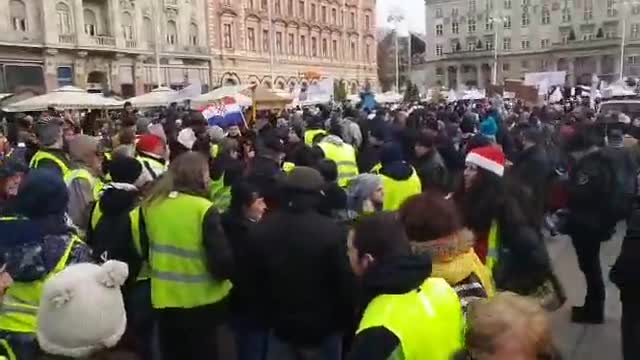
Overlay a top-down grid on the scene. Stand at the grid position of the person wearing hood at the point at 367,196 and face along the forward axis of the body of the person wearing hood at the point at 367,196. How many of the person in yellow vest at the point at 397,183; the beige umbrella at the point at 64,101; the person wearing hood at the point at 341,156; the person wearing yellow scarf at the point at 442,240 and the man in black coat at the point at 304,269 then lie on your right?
2

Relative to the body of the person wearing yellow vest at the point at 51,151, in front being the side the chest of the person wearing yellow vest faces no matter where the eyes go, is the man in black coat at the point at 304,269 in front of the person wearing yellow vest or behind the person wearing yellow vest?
behind

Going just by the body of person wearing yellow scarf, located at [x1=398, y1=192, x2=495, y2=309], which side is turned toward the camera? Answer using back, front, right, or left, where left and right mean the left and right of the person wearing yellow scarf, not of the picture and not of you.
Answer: back

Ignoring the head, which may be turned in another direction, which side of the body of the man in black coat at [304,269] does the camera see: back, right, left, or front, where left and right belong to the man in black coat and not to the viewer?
back

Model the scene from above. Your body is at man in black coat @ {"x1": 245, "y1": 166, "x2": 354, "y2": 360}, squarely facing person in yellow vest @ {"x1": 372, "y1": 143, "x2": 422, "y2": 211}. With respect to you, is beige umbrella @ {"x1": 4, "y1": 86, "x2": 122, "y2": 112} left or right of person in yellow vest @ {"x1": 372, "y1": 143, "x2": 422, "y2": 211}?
left

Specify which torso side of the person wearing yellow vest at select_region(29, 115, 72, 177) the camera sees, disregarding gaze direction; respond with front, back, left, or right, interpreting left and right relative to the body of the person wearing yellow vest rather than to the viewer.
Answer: back

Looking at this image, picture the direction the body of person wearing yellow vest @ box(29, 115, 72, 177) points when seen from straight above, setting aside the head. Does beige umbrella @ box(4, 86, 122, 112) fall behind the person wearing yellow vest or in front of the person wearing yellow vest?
in front

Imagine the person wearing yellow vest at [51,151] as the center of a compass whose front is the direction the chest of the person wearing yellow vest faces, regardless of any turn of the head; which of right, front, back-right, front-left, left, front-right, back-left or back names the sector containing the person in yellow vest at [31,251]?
back

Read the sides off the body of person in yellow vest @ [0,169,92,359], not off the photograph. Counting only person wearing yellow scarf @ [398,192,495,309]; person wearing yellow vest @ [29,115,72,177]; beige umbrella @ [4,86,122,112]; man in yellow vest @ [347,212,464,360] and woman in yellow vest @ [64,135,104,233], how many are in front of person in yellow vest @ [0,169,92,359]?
3

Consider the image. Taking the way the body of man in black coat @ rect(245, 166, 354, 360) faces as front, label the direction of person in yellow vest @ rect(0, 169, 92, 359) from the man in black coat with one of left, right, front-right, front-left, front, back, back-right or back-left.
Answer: left

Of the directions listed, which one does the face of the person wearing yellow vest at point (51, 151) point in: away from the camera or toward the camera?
away from the camera

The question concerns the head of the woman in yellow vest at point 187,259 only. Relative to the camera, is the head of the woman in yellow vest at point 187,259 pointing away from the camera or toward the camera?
away from the camera
